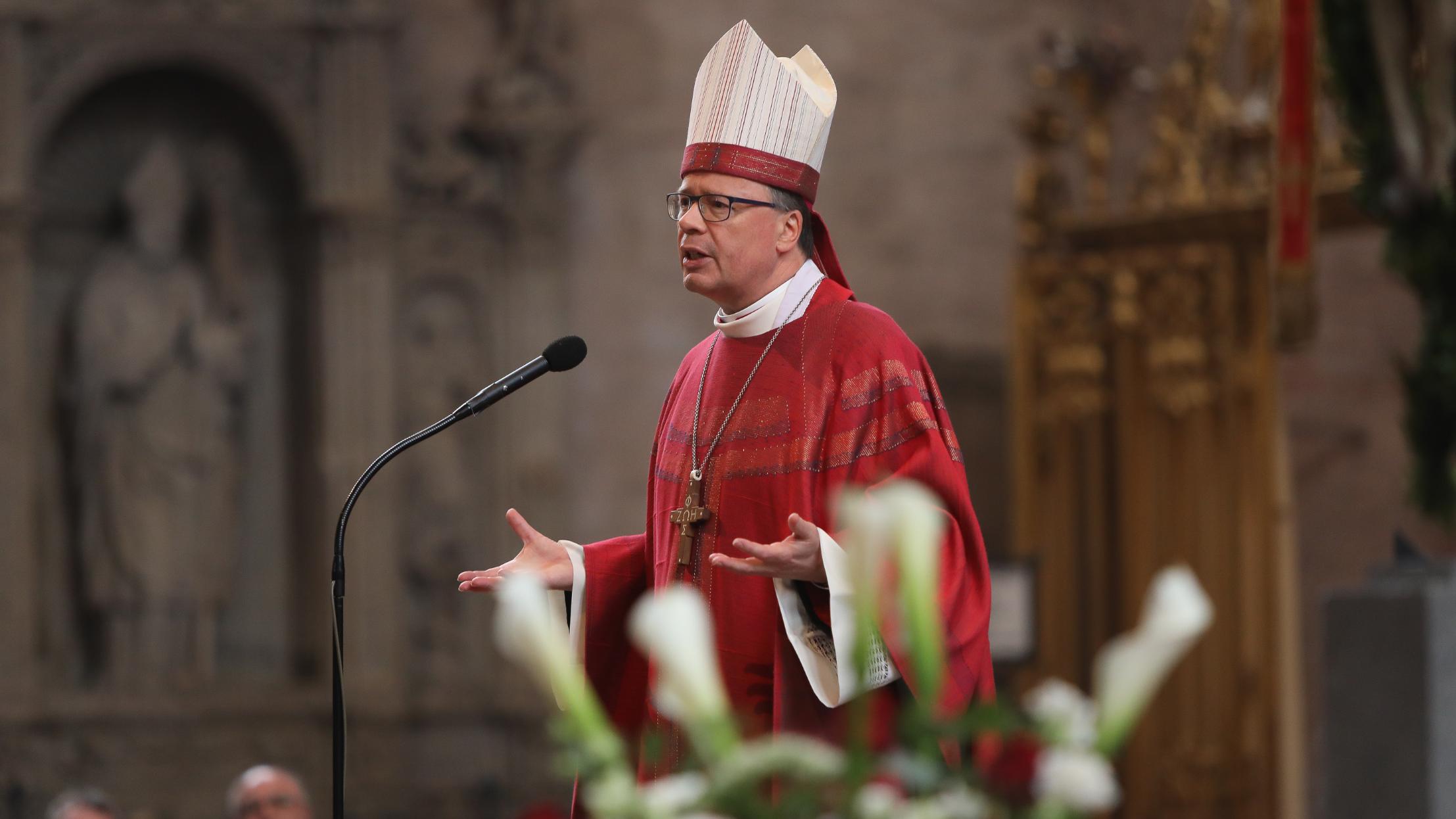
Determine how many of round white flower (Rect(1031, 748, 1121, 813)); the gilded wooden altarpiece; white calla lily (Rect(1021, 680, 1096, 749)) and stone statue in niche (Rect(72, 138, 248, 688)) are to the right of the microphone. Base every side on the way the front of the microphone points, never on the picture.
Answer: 2

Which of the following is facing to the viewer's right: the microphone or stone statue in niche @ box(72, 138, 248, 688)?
the microphone

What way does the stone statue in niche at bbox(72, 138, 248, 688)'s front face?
toward the camera

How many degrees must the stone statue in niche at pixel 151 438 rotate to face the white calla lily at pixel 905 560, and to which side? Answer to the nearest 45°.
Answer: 0° — it already faces it

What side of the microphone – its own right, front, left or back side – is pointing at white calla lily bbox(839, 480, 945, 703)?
right

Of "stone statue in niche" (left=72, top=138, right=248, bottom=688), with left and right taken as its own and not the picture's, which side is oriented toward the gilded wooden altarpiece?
left

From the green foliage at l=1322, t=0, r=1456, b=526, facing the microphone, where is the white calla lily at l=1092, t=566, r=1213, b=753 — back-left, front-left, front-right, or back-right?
front-left

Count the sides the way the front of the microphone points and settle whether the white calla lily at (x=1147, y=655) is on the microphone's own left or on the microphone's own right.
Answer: on the microphone's own right

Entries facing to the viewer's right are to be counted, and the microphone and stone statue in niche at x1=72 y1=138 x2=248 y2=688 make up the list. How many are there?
1

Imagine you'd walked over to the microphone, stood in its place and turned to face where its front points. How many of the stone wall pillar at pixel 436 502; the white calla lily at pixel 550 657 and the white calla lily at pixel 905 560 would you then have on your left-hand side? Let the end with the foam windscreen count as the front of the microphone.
1

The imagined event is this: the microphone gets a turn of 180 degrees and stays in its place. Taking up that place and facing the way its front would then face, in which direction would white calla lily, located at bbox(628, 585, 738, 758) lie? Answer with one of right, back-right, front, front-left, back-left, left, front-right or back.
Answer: left

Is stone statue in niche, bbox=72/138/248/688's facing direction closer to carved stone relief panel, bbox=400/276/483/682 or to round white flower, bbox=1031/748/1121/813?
the round white flower

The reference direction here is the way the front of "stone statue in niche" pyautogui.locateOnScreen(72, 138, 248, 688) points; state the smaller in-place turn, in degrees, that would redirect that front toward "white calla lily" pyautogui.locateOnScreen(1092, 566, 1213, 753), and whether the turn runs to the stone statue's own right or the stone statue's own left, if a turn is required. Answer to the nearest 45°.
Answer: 0° — it already faces it

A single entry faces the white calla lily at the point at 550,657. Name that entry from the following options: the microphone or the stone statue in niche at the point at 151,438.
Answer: the stone statue in niche

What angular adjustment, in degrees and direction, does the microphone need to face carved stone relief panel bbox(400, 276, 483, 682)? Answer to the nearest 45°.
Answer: approximately 90° to its left

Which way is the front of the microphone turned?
to the viewer's right

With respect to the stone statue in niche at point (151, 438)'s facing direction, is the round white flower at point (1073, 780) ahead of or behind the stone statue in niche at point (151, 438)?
ahead

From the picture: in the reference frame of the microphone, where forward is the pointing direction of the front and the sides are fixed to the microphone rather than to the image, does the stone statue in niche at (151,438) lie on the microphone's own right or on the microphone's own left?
on the microphone's own left
